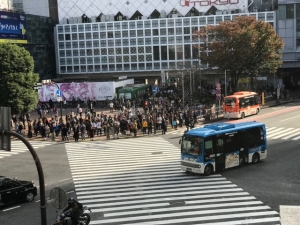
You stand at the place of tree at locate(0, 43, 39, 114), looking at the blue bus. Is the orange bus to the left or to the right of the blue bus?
left

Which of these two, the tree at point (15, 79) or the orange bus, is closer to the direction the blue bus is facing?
the tree

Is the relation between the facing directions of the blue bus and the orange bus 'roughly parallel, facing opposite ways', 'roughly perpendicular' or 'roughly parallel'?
roughly parallel, facing opposite ways

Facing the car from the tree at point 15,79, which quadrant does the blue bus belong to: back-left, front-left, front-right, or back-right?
front-left

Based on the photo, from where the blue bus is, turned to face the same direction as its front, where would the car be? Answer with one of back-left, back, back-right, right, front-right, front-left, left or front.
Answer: front

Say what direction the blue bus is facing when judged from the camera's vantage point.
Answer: facing the viewer and to the left of the viewer

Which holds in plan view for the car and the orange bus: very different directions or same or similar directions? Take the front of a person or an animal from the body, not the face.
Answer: same or similar directions

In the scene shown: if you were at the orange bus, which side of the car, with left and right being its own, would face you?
front

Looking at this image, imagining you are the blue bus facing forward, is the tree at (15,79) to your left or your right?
on your right

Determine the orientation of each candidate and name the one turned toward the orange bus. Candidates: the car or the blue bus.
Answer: the car

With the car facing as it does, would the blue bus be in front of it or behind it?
in front
